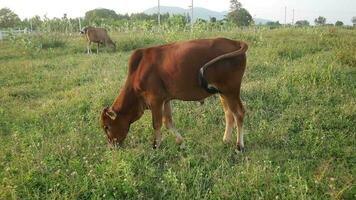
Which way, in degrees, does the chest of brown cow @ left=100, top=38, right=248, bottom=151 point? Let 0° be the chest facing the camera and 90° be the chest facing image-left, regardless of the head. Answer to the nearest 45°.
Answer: approximately 90°

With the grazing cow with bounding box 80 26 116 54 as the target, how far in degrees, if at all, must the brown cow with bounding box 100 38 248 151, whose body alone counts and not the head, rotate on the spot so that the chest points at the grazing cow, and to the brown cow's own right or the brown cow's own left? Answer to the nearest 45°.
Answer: approximately 90° to the brown cow's own right

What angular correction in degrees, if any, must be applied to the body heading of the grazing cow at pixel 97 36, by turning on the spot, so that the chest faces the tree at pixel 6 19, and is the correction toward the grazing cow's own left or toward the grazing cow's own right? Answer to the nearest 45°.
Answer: approximately 90° to the grazing cow's own left

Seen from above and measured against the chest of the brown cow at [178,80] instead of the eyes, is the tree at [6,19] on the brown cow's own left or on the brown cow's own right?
on the brown cow's own right

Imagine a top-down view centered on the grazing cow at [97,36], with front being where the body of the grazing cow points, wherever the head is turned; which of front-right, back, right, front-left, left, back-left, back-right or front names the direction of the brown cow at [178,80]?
right
